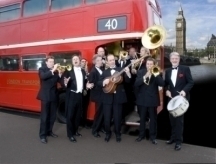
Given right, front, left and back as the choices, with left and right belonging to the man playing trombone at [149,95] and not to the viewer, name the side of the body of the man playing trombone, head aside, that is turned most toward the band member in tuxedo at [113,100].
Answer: right

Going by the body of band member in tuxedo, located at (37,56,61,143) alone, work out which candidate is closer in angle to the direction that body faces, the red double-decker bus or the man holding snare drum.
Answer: the man holding snare drum

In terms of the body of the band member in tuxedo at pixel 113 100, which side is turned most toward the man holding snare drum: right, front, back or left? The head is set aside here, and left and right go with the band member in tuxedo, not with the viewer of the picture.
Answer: left

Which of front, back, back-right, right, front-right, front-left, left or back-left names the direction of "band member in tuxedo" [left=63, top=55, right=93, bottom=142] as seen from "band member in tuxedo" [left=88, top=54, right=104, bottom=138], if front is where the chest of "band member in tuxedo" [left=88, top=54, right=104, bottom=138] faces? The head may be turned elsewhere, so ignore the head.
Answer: right

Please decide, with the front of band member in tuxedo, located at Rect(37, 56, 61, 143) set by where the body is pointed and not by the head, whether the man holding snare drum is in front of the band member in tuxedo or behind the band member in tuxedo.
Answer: in front

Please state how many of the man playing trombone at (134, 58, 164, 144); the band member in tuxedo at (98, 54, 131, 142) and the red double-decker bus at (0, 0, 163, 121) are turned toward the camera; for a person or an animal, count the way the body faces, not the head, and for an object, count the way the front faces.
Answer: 2
